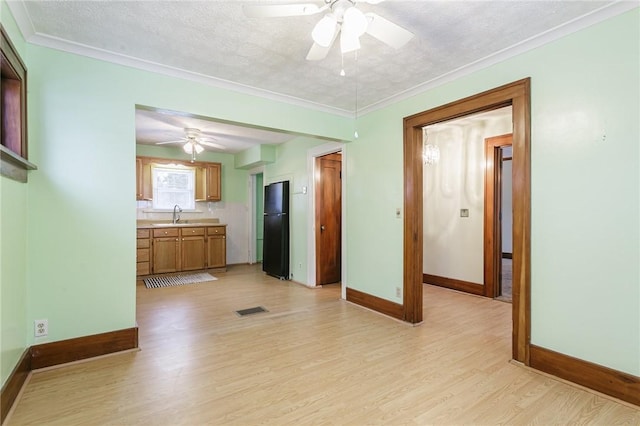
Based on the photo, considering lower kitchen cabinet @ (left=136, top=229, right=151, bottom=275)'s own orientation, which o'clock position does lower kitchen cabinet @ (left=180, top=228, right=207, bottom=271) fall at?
lower kitchen cabinet @ (left=180, top=228, right=207, bottom=271) is roughly at 9 o'clock from lower kitchen cabinet @ (left=136, top=229, right=151, bottom=275).

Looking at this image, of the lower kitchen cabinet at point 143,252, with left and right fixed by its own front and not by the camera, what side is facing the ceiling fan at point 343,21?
front

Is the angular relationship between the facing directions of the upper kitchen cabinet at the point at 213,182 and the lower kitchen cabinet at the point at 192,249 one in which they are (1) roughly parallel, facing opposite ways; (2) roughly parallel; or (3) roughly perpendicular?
roughly parallel

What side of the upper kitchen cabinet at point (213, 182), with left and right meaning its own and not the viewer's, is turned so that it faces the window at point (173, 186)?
right

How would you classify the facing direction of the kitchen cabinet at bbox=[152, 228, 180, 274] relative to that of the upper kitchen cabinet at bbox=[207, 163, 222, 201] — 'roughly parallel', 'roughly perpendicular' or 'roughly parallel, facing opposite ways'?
roughly parallel

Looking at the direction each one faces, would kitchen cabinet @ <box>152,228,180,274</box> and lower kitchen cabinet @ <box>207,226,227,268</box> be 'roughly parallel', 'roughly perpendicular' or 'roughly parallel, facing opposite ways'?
roughly parallel

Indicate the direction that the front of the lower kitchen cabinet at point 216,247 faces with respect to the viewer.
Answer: facing the viewer

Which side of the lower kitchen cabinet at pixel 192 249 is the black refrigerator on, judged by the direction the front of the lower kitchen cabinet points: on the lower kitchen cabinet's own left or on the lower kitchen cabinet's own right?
on the lower kitchen cabinet's own left

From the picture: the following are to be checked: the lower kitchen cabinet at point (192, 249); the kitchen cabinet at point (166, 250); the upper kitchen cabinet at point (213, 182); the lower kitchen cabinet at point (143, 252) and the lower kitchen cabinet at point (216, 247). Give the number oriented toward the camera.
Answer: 5

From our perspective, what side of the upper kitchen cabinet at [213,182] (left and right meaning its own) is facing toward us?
front

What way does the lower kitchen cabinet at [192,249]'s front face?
toward the camera

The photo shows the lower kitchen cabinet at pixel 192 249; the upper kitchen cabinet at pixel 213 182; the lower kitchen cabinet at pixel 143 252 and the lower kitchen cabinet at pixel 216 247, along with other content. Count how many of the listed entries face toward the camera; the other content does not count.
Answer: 4

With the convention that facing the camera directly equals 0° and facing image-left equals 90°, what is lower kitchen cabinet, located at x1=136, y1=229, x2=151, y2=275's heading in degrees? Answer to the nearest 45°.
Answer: approximately 0°
